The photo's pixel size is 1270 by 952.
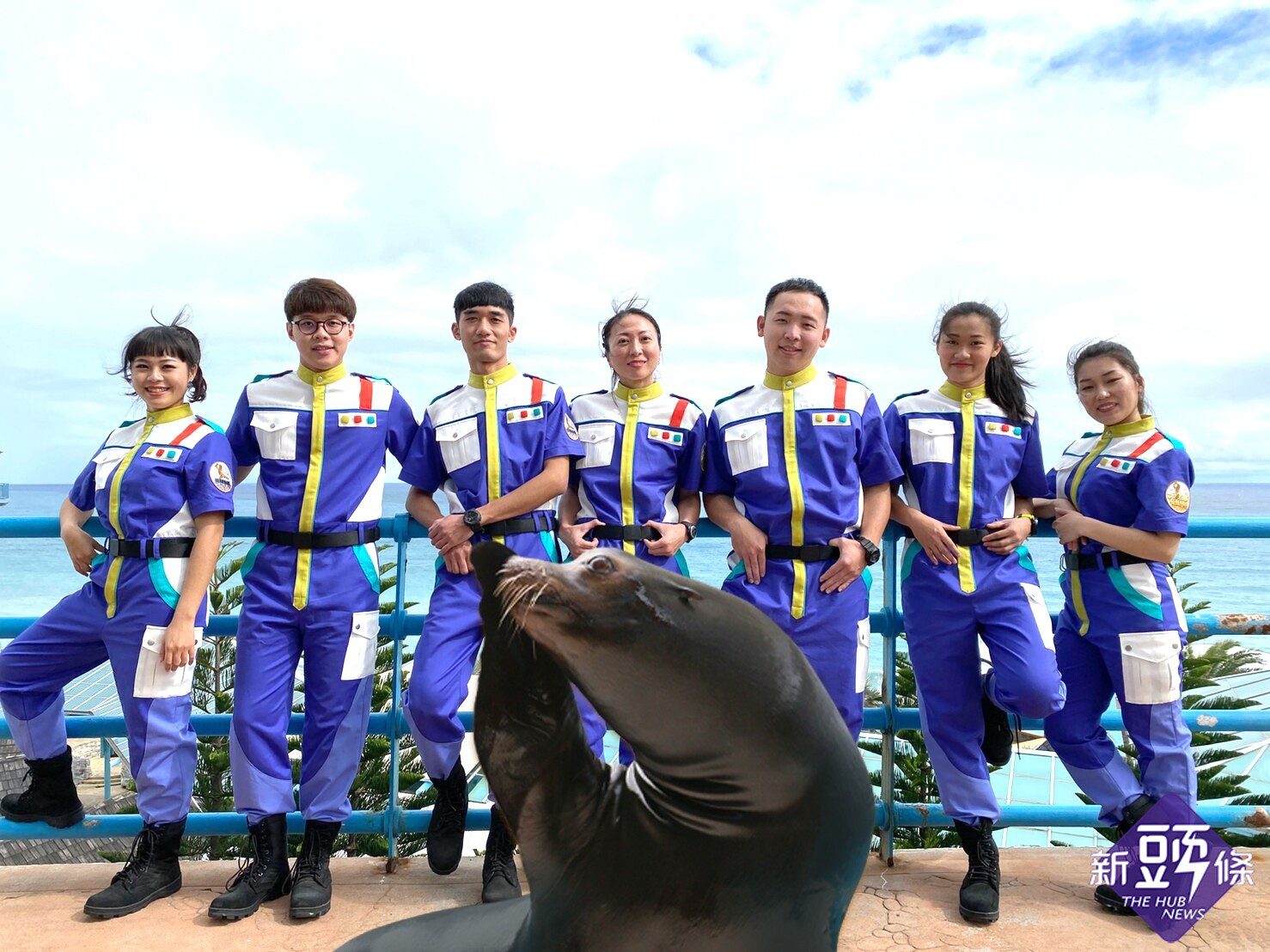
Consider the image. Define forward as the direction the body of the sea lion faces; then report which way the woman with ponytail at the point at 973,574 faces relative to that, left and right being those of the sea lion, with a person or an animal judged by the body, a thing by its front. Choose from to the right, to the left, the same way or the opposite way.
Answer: to the left

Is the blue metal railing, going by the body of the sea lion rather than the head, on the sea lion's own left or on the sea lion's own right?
on the sea lion's own right

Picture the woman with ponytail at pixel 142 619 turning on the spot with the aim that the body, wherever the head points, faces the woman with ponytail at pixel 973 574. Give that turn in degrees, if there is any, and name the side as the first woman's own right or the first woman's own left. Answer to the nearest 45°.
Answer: approximately 90° to the first woman's own left

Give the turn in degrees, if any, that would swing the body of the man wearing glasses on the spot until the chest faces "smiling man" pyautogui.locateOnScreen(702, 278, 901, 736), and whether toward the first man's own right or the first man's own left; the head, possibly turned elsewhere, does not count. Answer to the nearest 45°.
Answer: approximately 90° to the first man's own left

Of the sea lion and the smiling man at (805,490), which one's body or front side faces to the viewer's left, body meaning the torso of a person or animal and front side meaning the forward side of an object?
the sea lion

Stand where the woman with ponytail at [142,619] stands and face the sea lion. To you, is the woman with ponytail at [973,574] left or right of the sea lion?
left

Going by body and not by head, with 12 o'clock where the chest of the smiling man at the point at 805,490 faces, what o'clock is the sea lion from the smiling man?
The sea lion is roughly at 12 o'clock from the smiling man.

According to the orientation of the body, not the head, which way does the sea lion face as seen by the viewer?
to the viewer's left

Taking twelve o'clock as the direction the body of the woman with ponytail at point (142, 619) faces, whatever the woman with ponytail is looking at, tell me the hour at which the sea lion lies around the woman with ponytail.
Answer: The sea lion is roughly at 10 o'clock from the woman with ponytail.

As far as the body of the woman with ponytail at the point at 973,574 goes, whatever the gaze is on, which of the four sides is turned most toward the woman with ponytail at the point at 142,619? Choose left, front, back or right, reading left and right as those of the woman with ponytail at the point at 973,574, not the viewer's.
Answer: right

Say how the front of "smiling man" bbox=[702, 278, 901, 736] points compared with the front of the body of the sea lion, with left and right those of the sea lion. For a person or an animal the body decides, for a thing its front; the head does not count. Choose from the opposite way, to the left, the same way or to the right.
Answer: to the left

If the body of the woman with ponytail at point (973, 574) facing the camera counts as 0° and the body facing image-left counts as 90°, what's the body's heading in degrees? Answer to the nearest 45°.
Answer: approximately 0°

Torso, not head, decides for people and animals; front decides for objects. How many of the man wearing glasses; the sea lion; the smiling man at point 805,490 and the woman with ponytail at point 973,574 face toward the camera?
3

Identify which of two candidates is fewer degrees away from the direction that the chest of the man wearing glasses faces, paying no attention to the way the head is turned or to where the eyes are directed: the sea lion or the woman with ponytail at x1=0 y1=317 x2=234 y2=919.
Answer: the sea lion

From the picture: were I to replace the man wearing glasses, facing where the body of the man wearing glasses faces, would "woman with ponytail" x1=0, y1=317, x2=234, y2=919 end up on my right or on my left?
on my right
